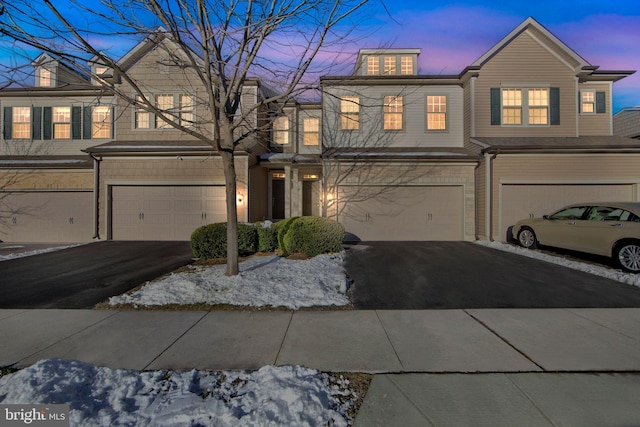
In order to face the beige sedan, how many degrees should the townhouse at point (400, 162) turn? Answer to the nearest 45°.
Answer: approximately 45° to its left

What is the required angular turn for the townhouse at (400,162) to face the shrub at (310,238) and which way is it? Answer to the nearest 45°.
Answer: approximately 45° to its right

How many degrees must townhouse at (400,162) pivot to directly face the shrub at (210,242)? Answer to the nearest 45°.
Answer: approximately 45° to its right

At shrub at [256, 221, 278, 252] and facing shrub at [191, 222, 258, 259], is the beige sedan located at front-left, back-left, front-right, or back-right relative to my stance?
back-left

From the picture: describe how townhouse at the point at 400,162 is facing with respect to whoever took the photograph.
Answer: facing the viewer

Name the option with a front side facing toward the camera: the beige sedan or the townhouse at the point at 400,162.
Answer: the townhouse

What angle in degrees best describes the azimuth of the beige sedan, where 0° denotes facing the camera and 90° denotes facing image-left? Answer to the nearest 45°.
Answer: approximately 135°

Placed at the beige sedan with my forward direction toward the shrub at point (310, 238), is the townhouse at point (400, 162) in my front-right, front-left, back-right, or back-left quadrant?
front-right

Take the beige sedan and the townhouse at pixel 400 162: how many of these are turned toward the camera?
1
